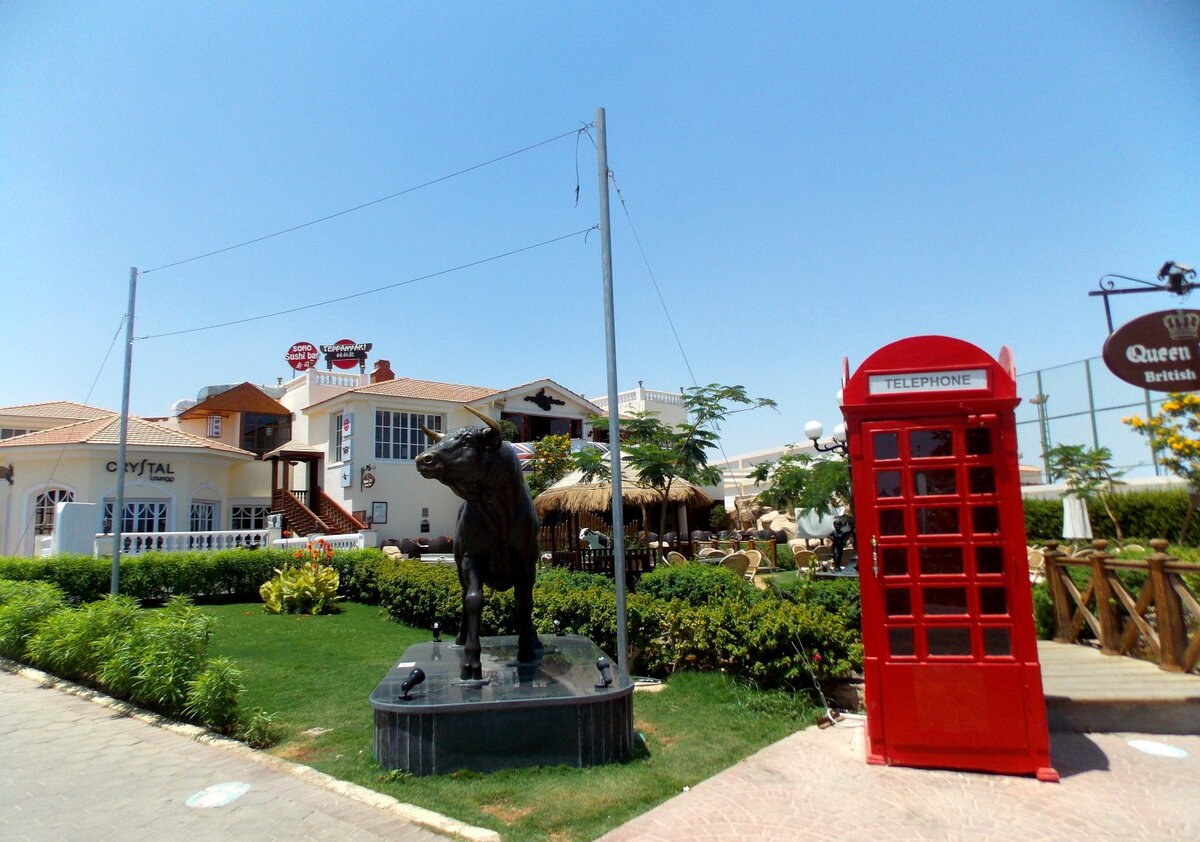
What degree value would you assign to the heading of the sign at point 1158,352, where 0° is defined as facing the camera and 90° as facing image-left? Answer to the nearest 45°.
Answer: approximately 0°

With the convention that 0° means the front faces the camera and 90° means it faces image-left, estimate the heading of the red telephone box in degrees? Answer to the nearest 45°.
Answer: approximately 0°

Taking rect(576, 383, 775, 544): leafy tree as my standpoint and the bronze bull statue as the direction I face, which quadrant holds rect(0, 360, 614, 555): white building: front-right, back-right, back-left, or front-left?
back-right

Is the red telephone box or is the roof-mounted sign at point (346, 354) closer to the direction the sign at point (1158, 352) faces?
the red telephone box

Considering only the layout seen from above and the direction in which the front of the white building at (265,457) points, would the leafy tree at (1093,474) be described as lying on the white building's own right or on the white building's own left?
on the white building's own left
